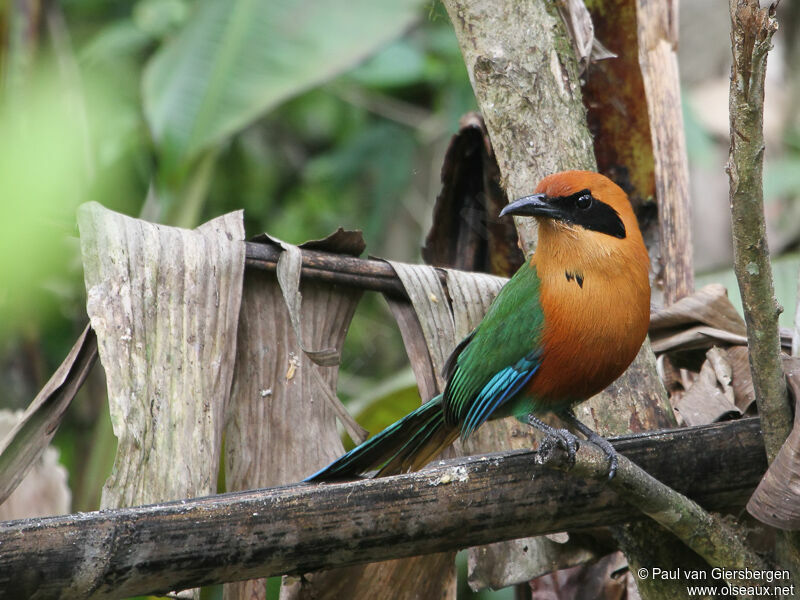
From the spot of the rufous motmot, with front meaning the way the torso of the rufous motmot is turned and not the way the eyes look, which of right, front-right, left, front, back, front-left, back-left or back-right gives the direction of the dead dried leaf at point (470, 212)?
back-left

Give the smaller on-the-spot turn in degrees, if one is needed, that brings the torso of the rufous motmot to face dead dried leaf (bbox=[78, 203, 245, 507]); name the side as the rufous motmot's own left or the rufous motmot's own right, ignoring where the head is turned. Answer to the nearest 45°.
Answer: approximately 135° to the rufous motmot's own right

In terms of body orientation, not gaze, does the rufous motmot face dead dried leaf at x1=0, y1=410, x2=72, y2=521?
no

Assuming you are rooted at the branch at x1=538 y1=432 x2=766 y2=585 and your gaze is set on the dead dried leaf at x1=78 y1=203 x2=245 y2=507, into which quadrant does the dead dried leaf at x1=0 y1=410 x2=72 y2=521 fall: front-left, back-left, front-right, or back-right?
front-right

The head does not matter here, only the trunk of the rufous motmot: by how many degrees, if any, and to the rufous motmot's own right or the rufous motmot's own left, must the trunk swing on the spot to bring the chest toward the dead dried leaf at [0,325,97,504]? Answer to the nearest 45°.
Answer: approximately 135° to the rufous motmot's own right

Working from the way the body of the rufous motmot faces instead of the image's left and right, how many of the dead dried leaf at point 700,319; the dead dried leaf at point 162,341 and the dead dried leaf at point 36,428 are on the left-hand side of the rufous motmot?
1

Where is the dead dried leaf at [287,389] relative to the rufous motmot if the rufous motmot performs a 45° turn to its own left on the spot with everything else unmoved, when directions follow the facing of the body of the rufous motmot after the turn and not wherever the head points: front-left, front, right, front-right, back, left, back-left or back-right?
back

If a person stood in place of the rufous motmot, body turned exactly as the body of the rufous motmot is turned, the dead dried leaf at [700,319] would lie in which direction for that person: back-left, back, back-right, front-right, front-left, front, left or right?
left

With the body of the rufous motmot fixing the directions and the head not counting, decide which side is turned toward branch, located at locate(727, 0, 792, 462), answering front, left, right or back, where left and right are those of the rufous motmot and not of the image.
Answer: front

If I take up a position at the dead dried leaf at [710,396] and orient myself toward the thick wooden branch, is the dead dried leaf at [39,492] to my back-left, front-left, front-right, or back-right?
front-right

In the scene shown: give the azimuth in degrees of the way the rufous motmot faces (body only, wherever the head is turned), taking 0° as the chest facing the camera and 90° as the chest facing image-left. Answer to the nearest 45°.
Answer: approximately 315°
